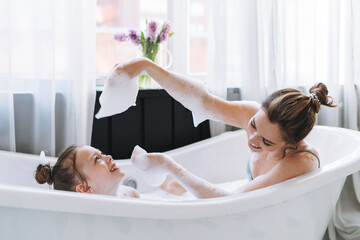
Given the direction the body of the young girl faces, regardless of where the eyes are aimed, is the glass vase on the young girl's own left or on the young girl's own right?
on the young girl's own left

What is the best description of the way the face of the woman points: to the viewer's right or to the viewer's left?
to the viewer's left

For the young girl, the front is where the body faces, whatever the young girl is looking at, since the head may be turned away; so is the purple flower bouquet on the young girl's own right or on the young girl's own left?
on the young girl's own left

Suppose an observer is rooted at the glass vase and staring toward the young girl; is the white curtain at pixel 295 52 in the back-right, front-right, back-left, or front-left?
back-left

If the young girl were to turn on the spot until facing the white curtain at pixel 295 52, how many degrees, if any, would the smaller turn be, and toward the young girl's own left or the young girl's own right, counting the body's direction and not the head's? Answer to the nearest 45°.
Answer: approximately 45° to the young girl's own left

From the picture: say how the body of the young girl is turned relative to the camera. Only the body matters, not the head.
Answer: to the viewer's right
